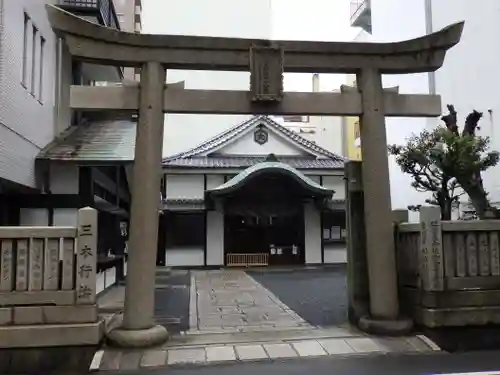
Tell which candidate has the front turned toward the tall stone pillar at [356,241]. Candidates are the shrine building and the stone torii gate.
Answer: the shrine building

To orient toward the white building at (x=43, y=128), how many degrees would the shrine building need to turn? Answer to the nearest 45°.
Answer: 0° — it already faces it

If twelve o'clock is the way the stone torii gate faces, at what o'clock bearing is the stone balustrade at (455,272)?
The stone balustrade is roughly at 9 o'clock from the stone torii gate.

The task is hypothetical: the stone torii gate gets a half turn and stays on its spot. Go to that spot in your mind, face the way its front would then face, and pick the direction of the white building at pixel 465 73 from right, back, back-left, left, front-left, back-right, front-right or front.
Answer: front-right

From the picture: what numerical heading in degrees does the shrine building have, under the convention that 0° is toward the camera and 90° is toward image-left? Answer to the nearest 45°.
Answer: approximately 0°

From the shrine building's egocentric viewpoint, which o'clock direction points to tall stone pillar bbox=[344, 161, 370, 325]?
The tall stone pillar is roughly at 12 o'clock from the shrine building.

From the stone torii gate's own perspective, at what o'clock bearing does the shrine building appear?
The shrine building is roughly at 6 o'clock from the stone torii gate.

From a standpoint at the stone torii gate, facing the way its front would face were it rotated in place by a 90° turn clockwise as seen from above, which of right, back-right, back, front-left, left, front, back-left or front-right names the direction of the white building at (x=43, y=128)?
front-right

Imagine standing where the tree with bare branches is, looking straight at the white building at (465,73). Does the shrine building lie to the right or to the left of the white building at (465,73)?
left

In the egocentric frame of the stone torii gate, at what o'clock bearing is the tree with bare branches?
The tree with bare branches is roughly at 8 o'clock from the stone torii gate.

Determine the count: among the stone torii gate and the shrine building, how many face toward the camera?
2

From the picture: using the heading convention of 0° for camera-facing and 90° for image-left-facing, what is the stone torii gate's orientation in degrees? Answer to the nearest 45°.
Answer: approximately 0°
